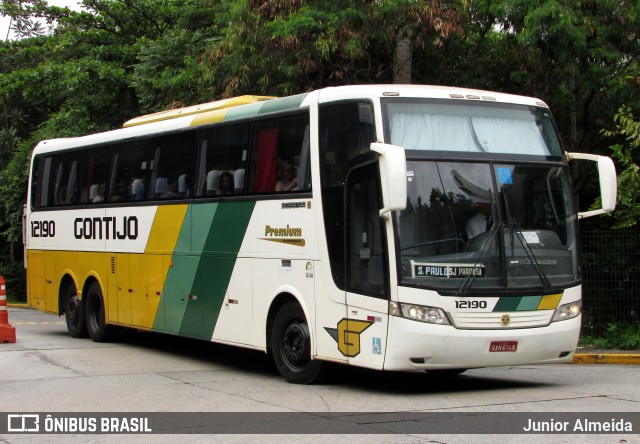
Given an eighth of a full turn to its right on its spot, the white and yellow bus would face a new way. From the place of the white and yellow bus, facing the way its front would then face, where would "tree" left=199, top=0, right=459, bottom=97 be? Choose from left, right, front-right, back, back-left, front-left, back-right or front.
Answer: back

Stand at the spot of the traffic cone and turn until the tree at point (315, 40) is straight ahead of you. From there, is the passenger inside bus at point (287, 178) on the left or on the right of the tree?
right

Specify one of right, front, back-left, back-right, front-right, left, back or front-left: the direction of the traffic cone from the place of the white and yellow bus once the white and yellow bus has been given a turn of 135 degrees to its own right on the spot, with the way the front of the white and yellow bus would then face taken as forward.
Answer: front-right

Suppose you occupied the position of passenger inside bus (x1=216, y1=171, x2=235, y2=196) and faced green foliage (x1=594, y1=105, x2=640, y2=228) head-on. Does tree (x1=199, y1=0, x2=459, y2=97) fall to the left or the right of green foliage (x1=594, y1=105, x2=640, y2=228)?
left

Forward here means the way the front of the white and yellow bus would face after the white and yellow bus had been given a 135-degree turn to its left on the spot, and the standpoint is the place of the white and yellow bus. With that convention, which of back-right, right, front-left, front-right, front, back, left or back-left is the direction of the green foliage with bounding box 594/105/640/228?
front-right

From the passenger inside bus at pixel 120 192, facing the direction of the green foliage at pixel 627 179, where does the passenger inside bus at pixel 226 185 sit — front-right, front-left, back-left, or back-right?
front-right

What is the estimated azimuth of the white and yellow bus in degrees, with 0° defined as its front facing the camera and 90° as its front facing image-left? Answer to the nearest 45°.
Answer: approximately 315°

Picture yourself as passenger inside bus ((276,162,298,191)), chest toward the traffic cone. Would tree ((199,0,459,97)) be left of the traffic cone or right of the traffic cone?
right
